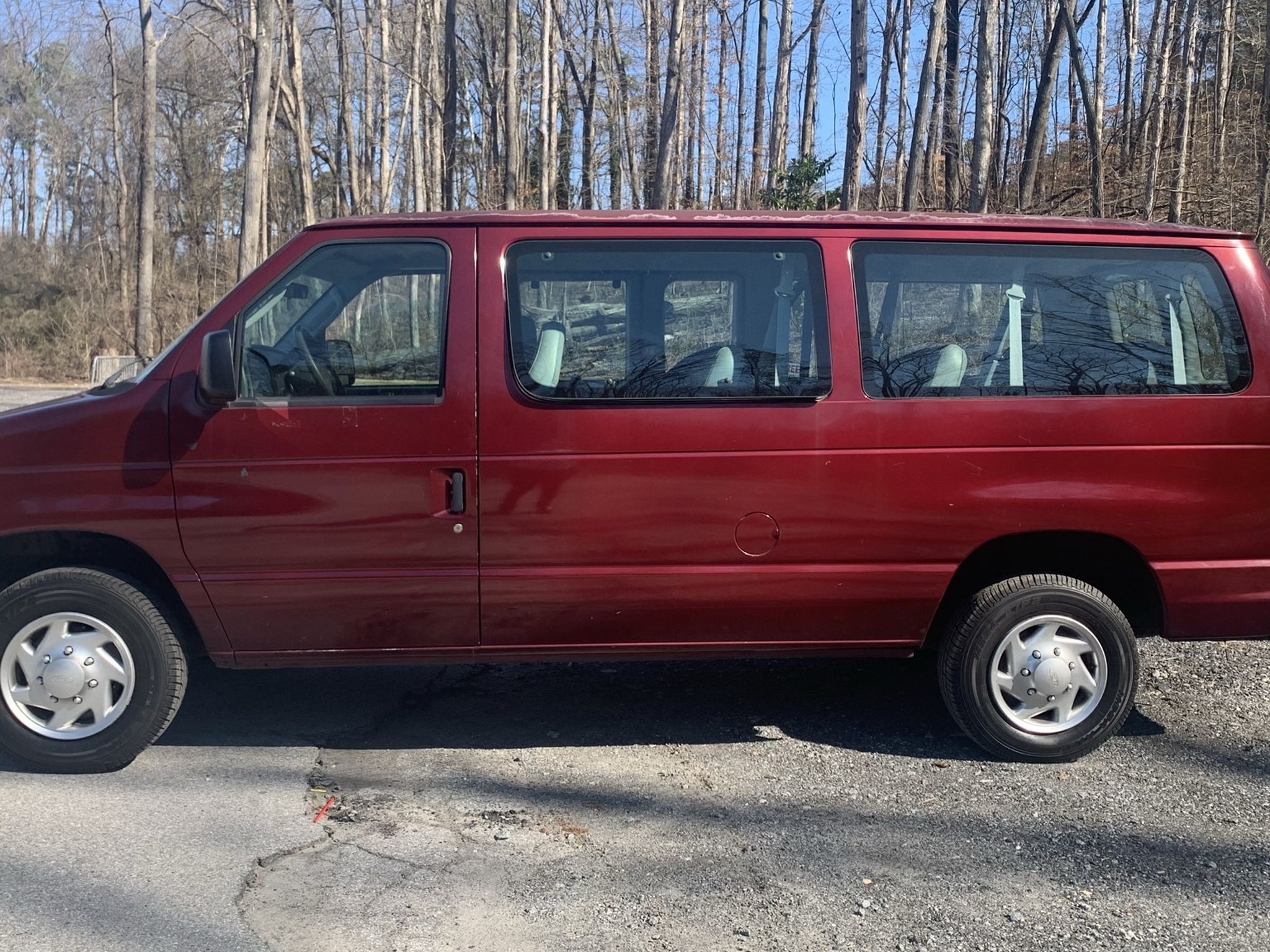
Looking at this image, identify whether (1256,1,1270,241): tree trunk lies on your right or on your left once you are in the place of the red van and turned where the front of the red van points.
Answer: on your right

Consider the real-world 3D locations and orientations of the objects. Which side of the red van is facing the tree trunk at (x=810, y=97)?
right

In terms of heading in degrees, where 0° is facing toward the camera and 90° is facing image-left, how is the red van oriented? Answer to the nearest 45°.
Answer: approximately 90°

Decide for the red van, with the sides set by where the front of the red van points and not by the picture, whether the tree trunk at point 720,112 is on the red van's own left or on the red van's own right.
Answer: on the red van's own right

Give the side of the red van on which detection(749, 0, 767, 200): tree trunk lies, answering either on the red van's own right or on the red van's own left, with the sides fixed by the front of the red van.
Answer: on the red van's own right

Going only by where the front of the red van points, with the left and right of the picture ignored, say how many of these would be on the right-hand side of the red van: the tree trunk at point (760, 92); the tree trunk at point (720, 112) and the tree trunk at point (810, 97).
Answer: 3

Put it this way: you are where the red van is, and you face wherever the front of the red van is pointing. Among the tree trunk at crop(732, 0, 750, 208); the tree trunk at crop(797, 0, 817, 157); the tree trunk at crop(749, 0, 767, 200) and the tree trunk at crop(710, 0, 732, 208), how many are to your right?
4

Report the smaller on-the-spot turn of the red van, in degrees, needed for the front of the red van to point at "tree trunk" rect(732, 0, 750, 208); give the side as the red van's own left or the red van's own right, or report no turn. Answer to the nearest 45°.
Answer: approximately 90° to the red van's own right

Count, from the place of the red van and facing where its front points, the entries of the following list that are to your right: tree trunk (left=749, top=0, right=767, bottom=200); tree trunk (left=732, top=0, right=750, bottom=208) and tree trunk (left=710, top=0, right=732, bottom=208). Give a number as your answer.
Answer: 3
